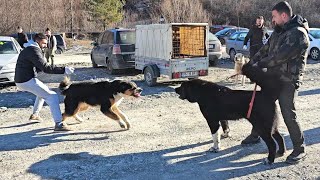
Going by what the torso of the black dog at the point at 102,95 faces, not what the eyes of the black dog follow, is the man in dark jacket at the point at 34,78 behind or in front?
behind

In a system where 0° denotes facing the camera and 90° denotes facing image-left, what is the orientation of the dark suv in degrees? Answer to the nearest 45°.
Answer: approximately 135°

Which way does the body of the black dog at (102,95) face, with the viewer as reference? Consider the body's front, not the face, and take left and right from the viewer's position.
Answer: facing to the right of the viewer

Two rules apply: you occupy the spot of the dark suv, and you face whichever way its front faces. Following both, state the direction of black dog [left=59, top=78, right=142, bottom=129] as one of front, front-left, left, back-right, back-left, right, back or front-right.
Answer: back-left

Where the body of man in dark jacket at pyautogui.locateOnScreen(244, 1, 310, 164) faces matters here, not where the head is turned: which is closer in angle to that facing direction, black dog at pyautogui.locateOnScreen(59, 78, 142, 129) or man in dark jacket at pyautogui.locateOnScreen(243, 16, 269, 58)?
the black dog

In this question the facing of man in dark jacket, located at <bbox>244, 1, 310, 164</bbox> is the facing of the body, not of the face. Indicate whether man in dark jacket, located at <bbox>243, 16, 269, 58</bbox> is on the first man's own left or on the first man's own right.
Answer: on the first man's own right

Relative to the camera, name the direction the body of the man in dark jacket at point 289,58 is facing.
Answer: to the viewer's left

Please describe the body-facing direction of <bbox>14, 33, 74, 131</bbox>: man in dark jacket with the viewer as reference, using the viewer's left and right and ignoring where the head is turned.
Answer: facing to the right of the viewer

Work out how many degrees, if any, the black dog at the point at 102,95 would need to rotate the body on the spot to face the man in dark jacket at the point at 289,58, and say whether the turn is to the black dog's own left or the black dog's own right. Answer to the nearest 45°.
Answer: approximately 45° to the black dog's own right

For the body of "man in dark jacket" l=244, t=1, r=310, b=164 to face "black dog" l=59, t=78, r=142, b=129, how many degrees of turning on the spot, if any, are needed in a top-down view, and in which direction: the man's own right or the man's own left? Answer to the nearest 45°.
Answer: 0° — they already face it

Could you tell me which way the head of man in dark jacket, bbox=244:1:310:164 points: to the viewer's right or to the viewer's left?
to the viewer's left
